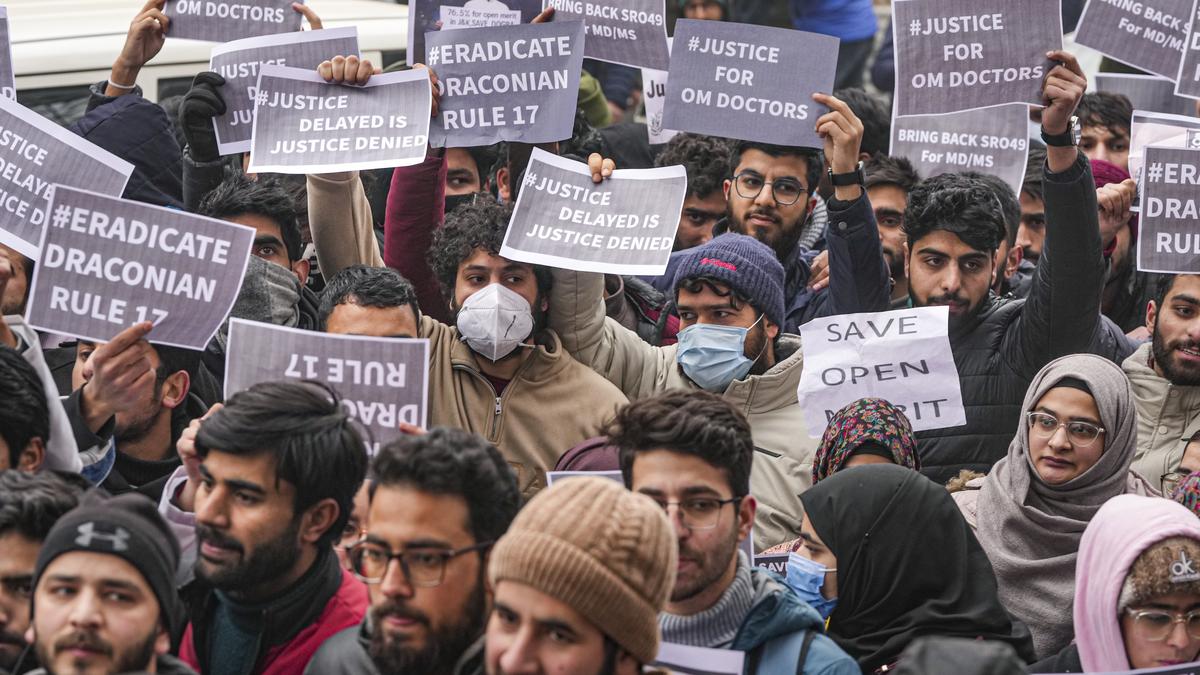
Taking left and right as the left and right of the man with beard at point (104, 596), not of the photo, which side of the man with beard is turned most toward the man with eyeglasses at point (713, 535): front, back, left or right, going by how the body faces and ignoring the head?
left

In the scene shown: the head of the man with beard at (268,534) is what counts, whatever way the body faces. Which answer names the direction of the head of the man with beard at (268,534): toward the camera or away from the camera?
toward the camera

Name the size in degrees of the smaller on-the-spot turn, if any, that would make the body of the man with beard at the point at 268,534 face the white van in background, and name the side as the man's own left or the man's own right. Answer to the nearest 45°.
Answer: approximately 135° to the man's own right

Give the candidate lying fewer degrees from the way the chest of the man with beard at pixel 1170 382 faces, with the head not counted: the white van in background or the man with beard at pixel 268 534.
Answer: the man with beard

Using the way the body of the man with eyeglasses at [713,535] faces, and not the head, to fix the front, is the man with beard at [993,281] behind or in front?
behind

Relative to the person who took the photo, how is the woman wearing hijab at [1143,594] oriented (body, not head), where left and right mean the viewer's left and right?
facing the viewer and to the right of the viewer

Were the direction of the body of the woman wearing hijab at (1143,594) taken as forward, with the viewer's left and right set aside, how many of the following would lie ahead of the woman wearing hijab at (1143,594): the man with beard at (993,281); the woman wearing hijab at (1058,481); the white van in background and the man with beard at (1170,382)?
0

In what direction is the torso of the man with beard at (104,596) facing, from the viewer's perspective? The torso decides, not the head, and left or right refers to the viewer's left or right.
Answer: facing the viewer

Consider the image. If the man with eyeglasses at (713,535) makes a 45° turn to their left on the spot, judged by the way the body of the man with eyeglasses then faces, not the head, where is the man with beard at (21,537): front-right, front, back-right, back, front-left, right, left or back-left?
right

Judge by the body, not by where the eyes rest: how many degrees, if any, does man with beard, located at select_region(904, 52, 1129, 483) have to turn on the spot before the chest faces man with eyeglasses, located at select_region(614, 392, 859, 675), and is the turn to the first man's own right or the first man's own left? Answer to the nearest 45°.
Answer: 0° — they already face them

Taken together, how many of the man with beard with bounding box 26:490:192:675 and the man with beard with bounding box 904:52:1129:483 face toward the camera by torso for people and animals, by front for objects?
2

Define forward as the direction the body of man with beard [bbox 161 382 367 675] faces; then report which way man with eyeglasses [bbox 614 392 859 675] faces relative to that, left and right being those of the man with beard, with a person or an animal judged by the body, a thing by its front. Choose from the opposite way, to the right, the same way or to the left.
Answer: the same way

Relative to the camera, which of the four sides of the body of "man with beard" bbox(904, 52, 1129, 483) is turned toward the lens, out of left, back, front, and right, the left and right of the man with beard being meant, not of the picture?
front

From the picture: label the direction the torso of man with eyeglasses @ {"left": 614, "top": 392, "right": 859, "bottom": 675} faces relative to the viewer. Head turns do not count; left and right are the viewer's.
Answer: facing the viewer and to the left of the viewer

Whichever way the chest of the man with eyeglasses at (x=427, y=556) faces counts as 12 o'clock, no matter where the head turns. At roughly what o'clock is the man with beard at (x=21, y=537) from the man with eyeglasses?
The man with beard is roughly at 2 o'clock from the man with eyeglasses.

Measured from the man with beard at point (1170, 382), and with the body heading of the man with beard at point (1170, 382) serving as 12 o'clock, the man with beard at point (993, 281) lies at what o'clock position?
the man with beard at point (993, 281) is roughly at 4 o'clock from the man with beard at point (1170, 382).

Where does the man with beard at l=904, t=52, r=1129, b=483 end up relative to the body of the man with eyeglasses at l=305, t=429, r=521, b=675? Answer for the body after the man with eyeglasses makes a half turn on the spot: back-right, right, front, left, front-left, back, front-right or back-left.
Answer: front
